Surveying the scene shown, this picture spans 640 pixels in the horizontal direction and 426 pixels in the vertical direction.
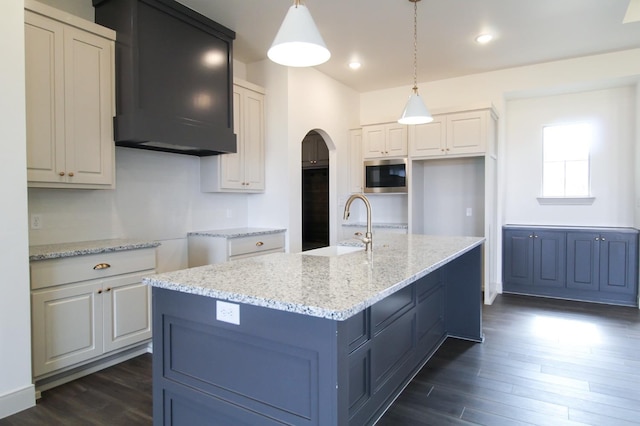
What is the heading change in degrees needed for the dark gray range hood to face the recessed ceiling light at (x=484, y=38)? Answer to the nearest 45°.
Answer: approximately 45° to its left

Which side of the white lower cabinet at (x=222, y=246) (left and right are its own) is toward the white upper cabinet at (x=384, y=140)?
left

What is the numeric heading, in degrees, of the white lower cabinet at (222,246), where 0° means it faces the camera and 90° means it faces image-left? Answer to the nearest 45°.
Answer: approximately 315°

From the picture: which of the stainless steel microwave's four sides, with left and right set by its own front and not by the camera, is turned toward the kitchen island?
front

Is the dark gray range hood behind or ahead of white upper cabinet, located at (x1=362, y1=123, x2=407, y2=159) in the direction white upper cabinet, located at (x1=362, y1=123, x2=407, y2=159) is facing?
ahead

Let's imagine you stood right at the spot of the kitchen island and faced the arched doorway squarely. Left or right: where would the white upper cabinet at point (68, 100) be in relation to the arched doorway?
left

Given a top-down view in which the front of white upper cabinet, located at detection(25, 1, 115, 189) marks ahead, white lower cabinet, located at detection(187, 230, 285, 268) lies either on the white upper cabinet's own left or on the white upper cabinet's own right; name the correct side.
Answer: on the white upper cabinet's own left

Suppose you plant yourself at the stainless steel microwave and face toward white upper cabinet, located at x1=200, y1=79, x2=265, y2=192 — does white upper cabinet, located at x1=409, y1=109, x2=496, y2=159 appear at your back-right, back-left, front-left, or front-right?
back-left

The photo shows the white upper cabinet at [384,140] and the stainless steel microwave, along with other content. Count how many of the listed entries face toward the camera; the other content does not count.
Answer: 2

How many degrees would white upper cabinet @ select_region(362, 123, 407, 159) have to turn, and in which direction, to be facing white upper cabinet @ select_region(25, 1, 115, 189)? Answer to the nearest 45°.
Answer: approximately 45° to its right

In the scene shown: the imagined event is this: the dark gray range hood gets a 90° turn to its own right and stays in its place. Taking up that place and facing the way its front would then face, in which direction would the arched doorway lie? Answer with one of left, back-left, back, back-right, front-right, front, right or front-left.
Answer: back

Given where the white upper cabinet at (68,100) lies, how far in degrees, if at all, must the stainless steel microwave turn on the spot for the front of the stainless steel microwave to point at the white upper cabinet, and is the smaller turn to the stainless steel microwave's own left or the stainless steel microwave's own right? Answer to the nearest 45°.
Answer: approximately 45° to the stainless steel microwave's own right

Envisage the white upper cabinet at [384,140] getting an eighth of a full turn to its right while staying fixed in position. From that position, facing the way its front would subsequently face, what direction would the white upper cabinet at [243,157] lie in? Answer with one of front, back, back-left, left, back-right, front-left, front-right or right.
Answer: front

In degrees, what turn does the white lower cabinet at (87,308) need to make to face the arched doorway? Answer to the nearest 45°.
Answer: approximately 90° to its left

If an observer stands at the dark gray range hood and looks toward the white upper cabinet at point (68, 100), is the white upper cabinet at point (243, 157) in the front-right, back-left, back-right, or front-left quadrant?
back-right
